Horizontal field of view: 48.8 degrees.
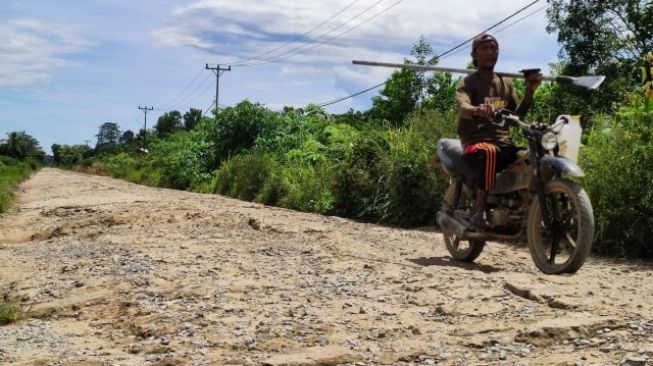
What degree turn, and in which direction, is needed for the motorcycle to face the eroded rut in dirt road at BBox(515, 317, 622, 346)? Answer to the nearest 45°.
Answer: approximately 45° to its right

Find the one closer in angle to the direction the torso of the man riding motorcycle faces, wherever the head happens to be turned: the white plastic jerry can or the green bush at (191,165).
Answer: the white plastic jerry can

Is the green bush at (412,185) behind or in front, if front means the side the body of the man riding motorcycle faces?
behind

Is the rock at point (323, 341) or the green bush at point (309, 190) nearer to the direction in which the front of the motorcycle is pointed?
the rock

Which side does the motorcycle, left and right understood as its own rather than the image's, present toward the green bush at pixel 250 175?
back

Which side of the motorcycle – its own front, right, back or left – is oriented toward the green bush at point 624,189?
left

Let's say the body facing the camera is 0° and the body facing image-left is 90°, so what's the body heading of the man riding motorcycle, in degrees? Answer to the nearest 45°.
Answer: approximately 315°

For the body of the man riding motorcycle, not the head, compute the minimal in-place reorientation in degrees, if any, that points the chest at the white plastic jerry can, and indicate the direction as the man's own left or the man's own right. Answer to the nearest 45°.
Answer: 0° — they already face it

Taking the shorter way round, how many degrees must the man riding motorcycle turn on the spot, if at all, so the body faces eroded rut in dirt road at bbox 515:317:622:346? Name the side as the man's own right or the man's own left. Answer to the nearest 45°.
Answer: approximately 45° to the man's own right

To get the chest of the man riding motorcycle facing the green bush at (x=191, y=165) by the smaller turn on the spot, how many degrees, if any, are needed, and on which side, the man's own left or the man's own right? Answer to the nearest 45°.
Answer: approximately 180°

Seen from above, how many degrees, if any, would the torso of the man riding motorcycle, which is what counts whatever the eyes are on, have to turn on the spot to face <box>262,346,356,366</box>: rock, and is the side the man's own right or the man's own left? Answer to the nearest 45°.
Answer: approximately 45° to the man's own right

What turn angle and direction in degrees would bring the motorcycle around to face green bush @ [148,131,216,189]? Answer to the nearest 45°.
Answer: approximately 180°

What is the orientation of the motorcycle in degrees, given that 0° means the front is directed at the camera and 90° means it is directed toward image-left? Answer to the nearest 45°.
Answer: approximately 315°

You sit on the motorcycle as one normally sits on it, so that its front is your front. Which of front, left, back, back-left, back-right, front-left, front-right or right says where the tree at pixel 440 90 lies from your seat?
back-left

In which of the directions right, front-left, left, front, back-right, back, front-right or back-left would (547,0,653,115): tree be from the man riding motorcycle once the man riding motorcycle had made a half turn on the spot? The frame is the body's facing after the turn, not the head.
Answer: front-right

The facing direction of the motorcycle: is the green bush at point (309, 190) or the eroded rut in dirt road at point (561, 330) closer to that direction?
the eroded rut in dirt road

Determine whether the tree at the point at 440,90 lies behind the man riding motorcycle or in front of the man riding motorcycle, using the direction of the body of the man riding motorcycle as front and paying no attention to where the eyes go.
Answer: behind

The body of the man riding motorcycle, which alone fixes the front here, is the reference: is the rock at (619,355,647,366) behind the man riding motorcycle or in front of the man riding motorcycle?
in front
